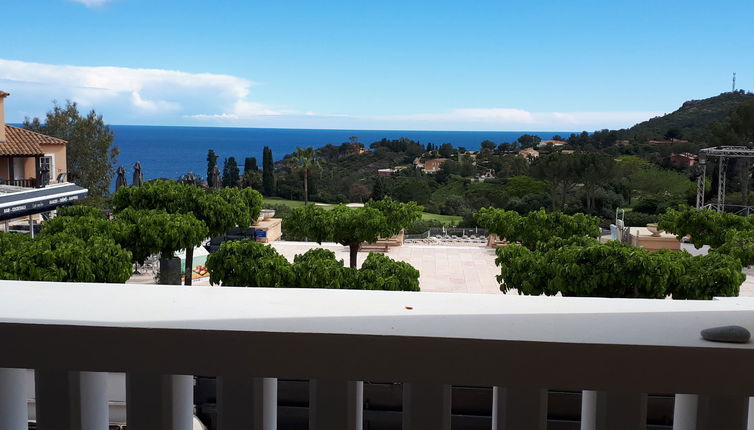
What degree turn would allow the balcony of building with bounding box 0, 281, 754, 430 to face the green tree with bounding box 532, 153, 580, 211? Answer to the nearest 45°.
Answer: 0° — it already faces it

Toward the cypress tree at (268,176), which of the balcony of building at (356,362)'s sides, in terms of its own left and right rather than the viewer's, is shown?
front

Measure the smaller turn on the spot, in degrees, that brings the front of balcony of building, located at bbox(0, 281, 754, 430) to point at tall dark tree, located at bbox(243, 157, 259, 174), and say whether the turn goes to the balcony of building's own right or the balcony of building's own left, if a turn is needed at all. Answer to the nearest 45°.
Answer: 0° — it already faces it

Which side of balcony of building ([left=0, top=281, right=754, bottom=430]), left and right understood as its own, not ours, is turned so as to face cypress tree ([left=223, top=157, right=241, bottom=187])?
front

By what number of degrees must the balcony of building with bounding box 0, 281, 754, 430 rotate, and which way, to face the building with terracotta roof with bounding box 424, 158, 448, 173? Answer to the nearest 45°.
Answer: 0° — it already faces it

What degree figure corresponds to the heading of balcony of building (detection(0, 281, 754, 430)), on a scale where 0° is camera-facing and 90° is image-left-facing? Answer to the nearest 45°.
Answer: approximately 180°

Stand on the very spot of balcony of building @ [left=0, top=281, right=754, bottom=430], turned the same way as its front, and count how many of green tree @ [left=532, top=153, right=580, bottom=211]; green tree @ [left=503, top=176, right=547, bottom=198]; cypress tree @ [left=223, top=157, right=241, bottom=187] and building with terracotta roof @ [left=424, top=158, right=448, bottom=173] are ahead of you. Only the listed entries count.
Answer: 4

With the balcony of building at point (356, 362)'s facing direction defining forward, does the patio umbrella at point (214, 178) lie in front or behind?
in front
